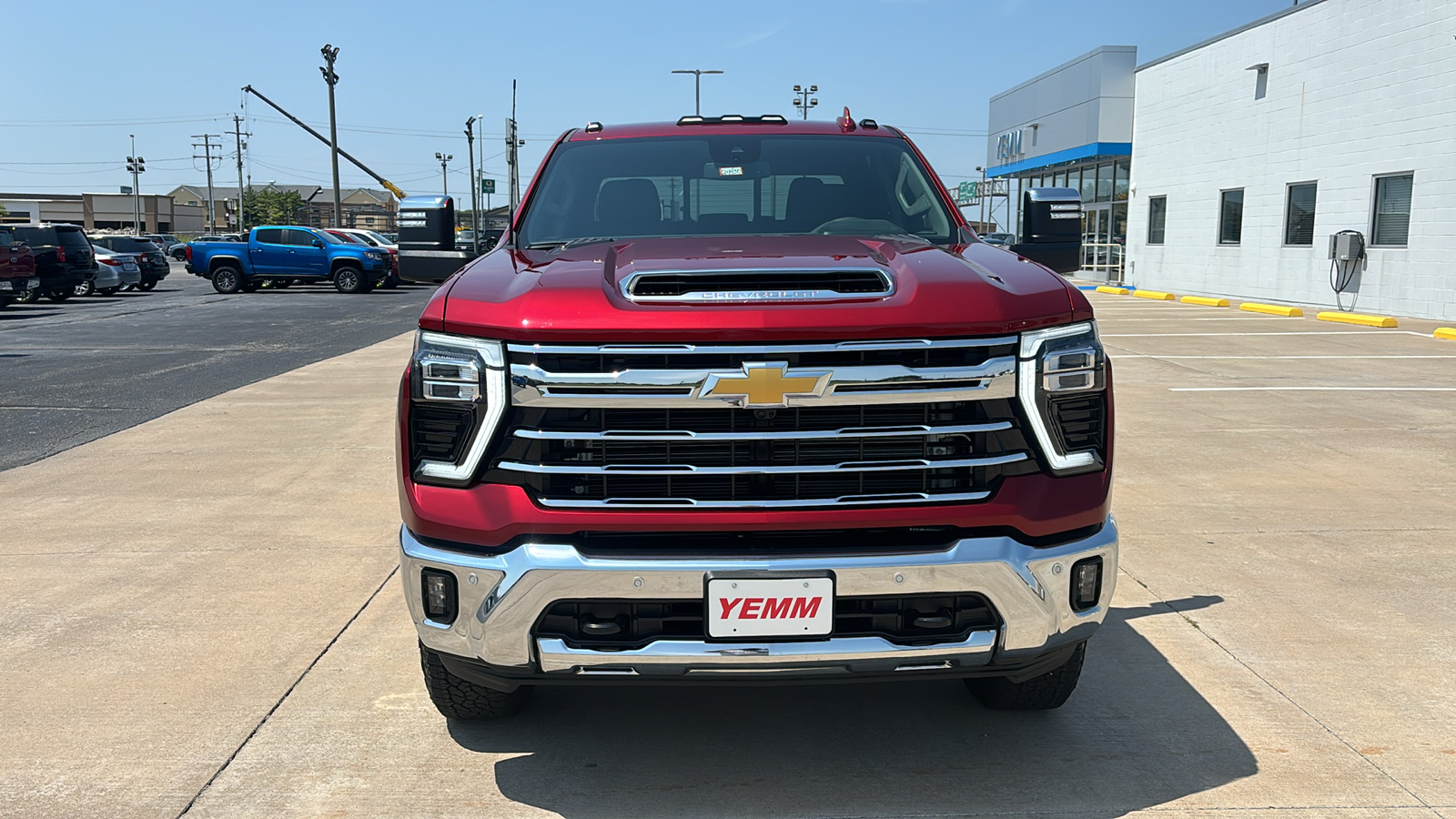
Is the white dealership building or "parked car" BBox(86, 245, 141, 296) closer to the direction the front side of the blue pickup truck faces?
the white dealership building

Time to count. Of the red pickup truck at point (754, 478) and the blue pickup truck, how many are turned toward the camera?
1

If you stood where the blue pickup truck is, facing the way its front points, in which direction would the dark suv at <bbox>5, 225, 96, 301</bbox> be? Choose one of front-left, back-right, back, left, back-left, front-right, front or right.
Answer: back-right

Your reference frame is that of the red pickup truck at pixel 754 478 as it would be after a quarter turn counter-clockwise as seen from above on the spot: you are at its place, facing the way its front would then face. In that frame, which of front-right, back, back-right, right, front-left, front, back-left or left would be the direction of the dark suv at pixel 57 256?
back-left

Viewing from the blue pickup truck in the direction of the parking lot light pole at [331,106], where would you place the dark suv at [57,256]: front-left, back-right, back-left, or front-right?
back-left

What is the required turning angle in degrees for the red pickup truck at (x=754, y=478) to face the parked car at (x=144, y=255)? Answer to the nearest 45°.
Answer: approximately 135° to its right

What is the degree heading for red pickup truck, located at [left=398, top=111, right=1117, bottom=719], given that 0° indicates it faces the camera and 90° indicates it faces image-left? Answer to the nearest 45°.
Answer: approximately 0°

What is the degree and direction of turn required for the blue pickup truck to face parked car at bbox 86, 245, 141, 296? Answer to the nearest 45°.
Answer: approximately 180°

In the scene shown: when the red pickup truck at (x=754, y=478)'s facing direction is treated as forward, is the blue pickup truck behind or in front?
behind

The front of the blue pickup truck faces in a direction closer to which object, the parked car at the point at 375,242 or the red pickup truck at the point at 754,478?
the parked car

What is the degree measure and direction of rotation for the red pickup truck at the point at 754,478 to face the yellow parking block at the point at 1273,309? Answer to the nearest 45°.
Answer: approximately 135° to its left

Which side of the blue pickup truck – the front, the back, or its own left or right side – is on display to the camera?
right

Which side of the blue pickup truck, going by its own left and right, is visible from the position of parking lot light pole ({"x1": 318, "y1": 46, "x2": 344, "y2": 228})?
left

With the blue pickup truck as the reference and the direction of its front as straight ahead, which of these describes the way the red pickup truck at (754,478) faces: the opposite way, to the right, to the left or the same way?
to the right
